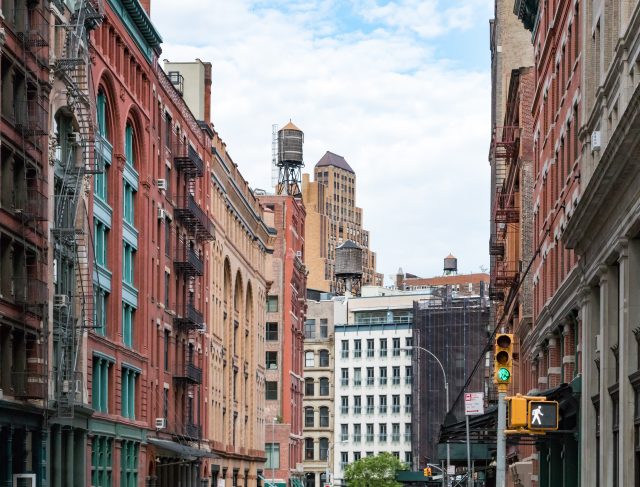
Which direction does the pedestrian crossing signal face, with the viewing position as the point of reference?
facing the viewer
